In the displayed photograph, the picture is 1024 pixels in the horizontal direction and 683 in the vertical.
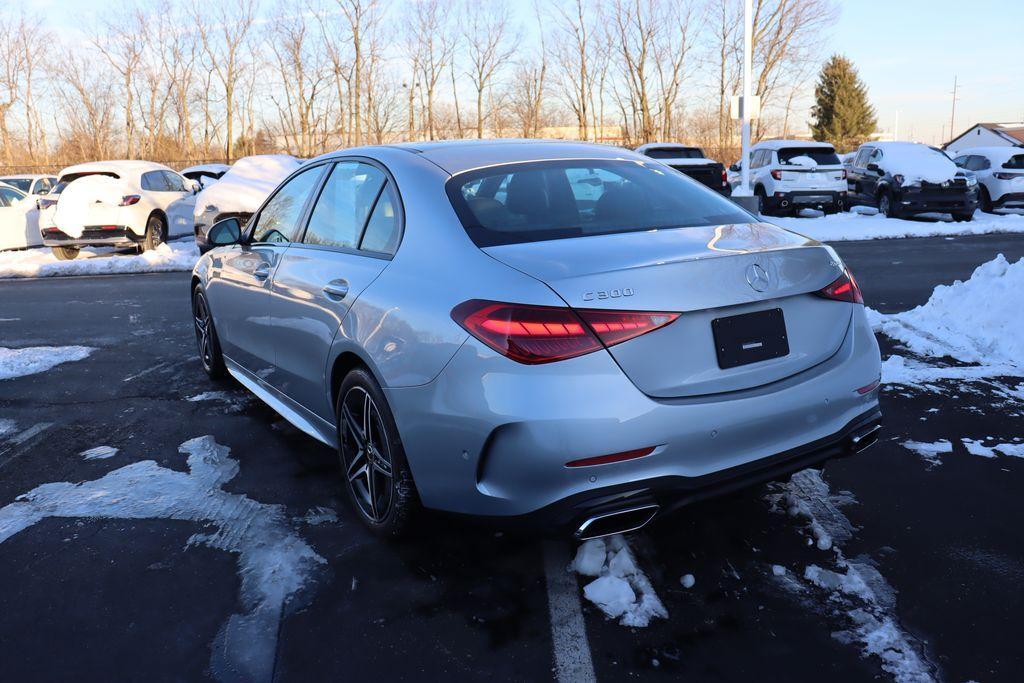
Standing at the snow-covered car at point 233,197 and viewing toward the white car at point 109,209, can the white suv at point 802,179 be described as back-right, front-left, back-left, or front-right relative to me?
back-right

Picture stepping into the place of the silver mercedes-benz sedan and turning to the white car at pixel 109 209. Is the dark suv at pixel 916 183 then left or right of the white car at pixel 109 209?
right

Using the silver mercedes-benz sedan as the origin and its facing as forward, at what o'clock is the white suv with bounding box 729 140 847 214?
The white suv is roughly at 2 o'clock from the silver mercedes-benz sedan.

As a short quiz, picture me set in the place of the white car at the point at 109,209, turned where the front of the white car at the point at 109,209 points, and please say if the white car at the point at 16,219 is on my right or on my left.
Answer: on my left

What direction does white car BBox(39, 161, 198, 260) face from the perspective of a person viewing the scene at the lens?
facing away from the viewer and to the right of the viewer

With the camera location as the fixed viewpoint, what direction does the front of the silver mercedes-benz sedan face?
facing away from the viewer and to the left of the viewer

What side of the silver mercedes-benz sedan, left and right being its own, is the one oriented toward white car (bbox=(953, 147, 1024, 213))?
right

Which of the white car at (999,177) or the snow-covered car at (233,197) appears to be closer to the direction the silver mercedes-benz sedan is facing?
the snow-covered car

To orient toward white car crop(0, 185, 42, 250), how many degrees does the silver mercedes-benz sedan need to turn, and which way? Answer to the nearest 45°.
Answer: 0° — it already faces it
